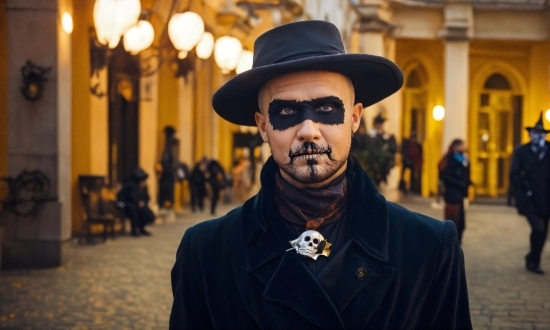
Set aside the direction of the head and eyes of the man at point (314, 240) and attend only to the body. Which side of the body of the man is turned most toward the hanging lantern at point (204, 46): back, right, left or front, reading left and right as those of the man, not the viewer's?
back

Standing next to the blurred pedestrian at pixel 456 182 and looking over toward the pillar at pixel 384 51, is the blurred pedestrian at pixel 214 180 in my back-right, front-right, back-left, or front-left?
front-left

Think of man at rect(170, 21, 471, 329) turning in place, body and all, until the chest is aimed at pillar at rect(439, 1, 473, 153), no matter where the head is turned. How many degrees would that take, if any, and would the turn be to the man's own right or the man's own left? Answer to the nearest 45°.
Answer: approximately 180°

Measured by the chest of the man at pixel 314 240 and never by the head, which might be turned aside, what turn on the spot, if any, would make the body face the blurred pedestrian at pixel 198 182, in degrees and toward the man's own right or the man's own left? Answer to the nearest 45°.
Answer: approximately 180°

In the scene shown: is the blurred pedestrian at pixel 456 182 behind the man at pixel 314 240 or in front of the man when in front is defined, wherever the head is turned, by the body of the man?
behind

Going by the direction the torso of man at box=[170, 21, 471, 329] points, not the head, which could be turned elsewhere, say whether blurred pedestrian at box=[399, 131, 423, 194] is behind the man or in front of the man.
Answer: behind

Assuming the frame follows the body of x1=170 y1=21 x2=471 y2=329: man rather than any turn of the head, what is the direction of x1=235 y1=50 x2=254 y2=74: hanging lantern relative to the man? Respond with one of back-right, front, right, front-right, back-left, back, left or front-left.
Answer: back

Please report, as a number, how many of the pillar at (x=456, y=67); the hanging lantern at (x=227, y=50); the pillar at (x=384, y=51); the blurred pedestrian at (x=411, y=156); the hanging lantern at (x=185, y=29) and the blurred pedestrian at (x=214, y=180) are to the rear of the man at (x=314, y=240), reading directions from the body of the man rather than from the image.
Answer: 6

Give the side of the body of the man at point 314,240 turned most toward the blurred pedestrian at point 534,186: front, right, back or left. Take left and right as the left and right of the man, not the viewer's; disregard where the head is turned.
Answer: back

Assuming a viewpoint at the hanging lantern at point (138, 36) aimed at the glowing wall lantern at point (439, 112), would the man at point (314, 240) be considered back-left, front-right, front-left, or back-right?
back-right

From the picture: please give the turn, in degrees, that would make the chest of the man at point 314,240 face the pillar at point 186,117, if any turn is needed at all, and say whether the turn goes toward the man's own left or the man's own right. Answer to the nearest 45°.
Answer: approximately 180°

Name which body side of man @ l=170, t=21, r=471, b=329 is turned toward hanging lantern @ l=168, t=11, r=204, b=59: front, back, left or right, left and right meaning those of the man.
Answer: back

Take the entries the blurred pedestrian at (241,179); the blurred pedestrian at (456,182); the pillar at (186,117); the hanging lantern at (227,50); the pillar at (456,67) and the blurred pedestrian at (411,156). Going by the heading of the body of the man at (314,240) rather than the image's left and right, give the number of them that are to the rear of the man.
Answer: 6

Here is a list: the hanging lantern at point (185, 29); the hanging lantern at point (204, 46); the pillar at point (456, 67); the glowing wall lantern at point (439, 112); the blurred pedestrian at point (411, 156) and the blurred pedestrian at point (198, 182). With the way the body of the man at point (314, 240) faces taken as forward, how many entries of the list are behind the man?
6

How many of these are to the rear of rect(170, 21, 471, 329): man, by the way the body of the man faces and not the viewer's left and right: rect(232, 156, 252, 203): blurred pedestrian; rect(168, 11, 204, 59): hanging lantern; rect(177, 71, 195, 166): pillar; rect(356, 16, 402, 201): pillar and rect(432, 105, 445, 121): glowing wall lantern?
5

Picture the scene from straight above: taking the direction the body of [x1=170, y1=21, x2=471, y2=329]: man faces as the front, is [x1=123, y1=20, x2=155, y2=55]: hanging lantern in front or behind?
behind

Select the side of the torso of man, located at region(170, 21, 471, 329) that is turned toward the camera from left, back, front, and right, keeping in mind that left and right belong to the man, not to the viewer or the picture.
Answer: front
